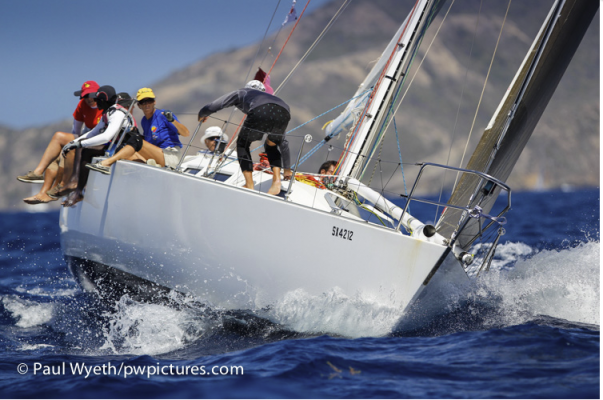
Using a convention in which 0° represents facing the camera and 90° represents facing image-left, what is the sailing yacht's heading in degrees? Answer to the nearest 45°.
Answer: approximately 315°
